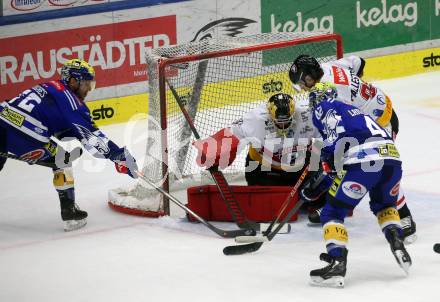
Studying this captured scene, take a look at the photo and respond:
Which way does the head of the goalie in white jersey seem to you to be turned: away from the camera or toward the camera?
toward the camera

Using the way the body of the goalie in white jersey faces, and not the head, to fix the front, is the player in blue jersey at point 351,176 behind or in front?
in front

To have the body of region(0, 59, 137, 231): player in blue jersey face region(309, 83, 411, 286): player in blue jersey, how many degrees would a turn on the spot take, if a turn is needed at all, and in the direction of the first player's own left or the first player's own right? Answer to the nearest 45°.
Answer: approximately 45° to the first player's own right

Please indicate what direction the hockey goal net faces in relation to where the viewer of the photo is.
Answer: facing the viewer and to the right of the viewer

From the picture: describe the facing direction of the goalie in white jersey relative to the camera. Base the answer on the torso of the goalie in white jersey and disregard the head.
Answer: toward the camera

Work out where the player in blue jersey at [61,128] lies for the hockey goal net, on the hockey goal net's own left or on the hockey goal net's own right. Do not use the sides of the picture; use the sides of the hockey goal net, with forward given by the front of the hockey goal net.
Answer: on the hockey goal net's own right

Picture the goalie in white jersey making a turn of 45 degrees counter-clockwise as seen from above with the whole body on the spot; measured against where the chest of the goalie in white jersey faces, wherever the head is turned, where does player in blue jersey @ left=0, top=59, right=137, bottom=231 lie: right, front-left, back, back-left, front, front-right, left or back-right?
back-right

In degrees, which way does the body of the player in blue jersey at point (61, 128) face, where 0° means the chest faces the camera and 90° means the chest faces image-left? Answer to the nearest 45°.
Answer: approximately 270°

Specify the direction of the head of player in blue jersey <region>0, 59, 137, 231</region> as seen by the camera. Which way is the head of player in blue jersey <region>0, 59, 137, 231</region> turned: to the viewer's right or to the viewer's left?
to the viewer's right
